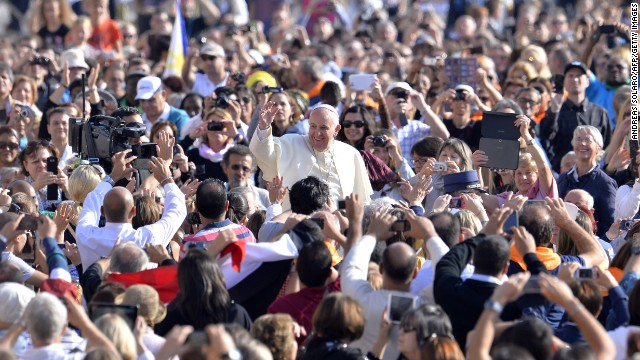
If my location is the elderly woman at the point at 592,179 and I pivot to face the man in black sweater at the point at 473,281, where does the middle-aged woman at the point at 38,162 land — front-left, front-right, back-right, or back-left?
front-right

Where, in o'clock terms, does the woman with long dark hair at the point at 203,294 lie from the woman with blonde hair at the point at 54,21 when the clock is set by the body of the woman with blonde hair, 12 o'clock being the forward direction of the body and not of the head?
The woman with long dark hair is roughly at 12 o'clock from the woman with blonde hair.

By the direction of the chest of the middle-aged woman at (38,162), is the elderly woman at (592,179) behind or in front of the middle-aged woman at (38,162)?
in front

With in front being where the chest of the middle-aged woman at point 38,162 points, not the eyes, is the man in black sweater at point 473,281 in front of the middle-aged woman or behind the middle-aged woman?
in front

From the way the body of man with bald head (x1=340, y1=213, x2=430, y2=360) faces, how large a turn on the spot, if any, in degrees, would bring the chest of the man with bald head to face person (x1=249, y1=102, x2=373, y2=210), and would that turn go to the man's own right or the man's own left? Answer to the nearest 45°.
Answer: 0° — they already face them

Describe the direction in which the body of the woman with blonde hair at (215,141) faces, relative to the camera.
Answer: toward the camera

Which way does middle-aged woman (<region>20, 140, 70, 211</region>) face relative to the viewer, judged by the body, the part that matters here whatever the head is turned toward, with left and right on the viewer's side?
facing the viewer and to the right of the viewer

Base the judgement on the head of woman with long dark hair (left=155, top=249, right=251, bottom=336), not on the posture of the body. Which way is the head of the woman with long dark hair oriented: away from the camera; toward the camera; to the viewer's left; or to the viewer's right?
away from the camera

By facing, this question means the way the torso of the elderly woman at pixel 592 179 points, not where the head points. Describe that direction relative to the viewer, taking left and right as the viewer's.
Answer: facing the viewer and to the left of the viewer

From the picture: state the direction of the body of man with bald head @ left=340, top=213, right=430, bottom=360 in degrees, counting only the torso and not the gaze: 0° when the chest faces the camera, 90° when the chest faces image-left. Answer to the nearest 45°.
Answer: approximately 180°

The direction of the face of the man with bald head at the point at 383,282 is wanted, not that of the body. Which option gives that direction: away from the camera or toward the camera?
away from the camera

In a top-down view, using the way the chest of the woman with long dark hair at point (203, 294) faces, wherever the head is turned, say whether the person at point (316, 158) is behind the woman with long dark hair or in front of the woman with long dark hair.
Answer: in front

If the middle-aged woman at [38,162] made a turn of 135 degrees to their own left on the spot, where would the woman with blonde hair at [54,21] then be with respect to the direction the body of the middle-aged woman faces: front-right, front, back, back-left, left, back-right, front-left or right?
front

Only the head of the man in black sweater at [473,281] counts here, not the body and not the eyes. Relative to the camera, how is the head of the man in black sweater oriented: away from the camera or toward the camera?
away from the camera

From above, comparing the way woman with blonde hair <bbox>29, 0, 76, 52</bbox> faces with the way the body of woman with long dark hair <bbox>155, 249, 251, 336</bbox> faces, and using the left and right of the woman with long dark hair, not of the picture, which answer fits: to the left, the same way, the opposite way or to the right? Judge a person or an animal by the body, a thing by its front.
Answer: the opposite way
